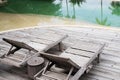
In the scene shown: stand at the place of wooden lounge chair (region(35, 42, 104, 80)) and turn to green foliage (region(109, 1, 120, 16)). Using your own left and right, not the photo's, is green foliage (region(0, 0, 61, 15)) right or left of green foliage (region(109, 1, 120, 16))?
left

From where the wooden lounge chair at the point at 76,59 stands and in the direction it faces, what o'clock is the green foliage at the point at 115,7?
The green foliage is roughly at 11 o'clock from the wooden lounge chair.
